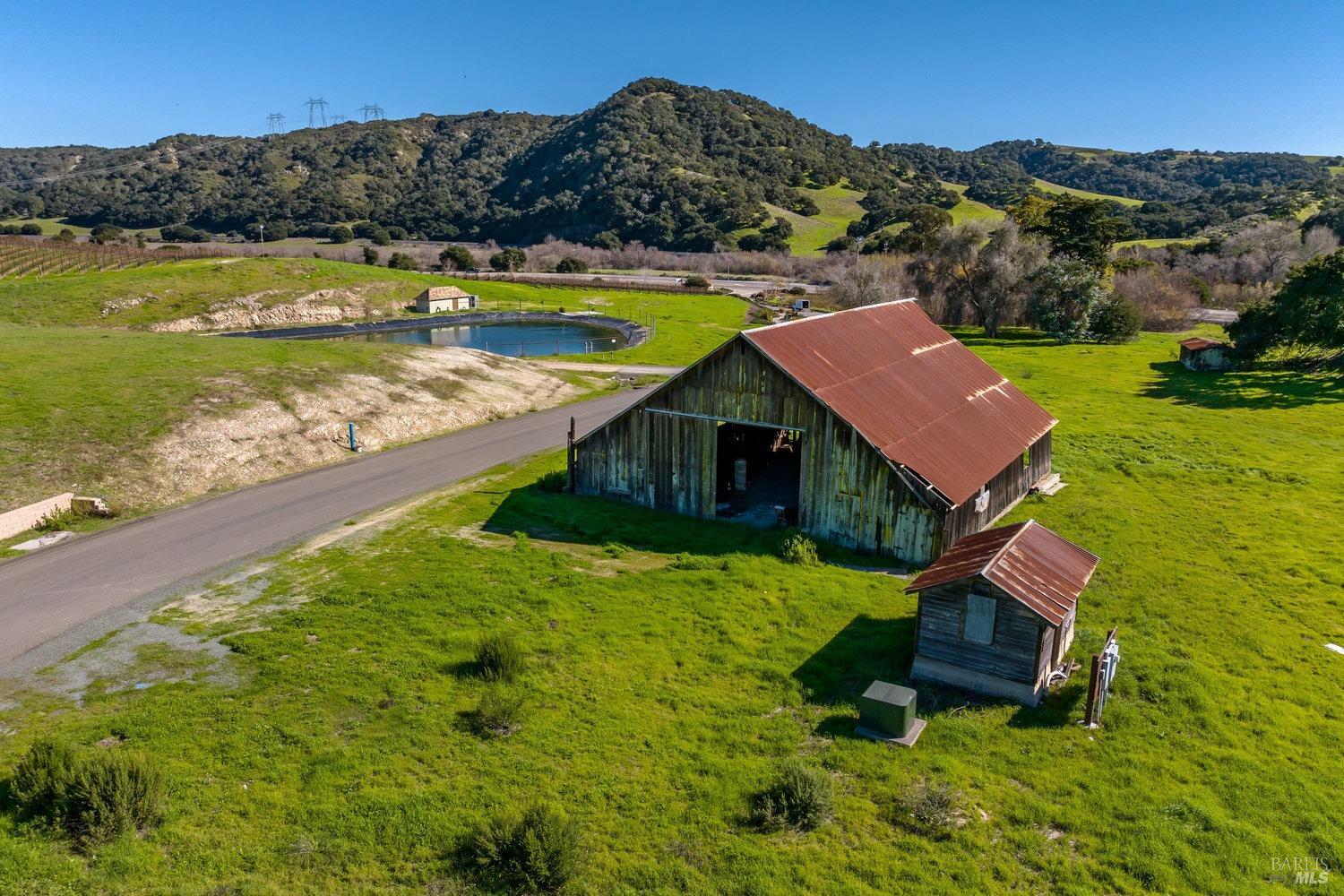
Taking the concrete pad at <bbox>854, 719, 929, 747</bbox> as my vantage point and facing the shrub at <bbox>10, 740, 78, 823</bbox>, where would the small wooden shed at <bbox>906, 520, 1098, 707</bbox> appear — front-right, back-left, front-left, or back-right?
back-right

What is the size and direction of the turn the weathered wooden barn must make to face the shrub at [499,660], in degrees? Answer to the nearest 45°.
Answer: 0° — it already faces it

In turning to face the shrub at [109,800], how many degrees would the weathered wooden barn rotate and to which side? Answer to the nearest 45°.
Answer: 0° — it already faces it

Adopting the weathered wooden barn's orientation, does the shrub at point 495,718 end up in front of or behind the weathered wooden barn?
in front

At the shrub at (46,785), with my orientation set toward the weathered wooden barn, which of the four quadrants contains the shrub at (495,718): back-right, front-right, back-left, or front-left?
front-right

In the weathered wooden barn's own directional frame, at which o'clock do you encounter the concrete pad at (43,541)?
The concrete pad is roughly at 1 o'clock from the weathered wooden barn.

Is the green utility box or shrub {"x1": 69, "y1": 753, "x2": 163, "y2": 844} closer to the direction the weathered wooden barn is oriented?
the shrub

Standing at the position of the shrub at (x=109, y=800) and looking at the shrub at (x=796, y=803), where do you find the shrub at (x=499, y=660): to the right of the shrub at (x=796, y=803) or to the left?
left

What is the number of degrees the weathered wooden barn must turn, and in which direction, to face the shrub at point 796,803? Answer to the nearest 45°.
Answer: approximately 45° to its left

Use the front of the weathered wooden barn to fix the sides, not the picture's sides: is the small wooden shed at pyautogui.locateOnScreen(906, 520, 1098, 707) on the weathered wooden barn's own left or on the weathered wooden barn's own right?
on the weathered wooden barn's own left

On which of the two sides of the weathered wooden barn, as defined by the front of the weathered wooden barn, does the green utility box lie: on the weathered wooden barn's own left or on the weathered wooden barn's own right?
on the weathered wooden barn's own left
